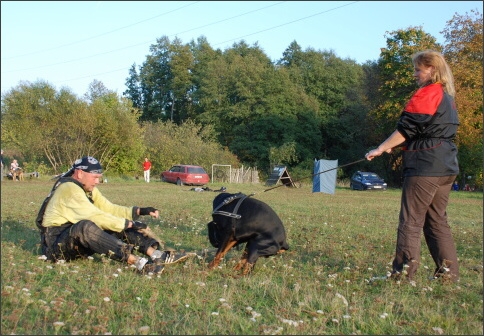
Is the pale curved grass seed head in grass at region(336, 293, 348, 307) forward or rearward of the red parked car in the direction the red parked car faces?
rearward

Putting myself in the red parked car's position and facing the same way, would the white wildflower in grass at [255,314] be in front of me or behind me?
behind

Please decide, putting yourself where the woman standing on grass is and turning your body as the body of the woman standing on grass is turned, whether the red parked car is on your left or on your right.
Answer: on your right

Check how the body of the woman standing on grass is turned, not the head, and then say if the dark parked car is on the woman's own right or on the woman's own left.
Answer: on the woman's own right

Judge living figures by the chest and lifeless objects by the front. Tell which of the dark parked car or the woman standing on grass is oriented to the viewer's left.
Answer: the woman standing on grass

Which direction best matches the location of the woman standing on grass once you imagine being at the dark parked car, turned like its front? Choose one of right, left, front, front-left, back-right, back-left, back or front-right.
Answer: front-right

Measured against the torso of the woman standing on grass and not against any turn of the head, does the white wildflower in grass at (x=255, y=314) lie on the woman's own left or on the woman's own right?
on the woman's own left

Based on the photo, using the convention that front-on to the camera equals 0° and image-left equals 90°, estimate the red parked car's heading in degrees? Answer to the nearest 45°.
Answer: approximately 135°

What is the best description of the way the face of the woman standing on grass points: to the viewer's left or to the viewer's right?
to the viewer's left

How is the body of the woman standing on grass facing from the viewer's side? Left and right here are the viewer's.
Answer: facing to the left of the viewer

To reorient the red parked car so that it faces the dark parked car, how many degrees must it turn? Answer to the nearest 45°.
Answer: approximately 135° to its right

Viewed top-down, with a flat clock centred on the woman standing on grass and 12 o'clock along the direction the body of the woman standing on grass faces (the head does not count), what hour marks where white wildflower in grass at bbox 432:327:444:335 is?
The white wildflower in grass is roughly at 9 o'clock from the woman standing on grass.

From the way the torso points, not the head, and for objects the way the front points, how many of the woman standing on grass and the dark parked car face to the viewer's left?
1

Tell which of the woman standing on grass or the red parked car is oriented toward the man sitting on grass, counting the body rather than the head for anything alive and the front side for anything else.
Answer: the woman standing on grass
